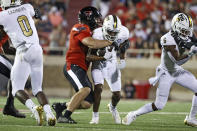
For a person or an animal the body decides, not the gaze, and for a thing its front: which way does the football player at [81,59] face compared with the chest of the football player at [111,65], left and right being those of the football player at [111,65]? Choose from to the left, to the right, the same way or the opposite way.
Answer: to the left

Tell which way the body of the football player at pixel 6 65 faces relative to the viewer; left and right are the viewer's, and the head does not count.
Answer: facing to the right of the viewer

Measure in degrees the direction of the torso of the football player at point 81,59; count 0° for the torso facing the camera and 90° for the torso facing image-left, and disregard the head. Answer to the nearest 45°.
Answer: approximately 270°

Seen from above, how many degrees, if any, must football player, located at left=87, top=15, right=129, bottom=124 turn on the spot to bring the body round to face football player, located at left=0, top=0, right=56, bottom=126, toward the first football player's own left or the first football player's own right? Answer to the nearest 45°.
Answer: approximately 45° to the first football player's own right

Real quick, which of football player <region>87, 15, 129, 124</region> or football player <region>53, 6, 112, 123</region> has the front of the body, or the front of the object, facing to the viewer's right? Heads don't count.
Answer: football player <region>53, 6, 112, 123</region>

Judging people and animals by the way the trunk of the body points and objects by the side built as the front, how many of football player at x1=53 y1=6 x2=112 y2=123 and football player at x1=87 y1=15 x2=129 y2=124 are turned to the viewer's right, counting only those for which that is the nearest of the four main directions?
1

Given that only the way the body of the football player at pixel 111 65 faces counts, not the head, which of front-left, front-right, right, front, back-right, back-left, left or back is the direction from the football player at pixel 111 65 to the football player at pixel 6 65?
right

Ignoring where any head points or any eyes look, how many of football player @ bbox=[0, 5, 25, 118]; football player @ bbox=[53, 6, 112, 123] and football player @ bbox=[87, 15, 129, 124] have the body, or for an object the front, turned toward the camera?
1

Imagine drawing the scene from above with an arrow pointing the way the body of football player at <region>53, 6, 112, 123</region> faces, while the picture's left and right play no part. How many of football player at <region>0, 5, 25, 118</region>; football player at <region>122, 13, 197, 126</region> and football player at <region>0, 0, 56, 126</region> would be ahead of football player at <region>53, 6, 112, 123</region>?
1
